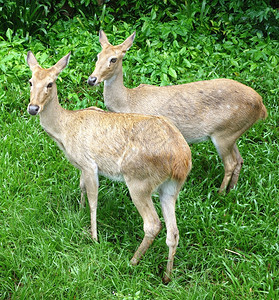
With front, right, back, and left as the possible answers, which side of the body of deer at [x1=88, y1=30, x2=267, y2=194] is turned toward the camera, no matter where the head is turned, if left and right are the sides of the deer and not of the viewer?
left

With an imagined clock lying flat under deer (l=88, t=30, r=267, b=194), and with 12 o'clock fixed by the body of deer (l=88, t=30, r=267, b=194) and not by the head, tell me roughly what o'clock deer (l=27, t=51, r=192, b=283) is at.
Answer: deer (l=27, t=51, r=192, b=283) is roughly at 10 o'clock from deer (l=88, t=30, r=267, b=194).

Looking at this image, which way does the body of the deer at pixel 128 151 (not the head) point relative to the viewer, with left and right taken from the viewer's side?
facing away from the viewer and to the left of the viewer

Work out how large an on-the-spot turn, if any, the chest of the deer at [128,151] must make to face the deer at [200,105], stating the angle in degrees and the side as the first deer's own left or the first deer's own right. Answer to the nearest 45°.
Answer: approximately 90° to the first deer's own right
